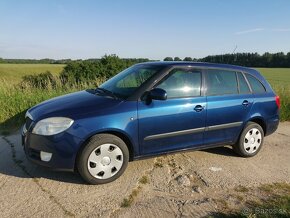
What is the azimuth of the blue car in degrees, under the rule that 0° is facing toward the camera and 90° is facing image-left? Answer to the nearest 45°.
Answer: approximately 45°

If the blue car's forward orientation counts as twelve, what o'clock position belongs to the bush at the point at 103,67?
The bush is roughly at 4 o'clock from the blue car.
